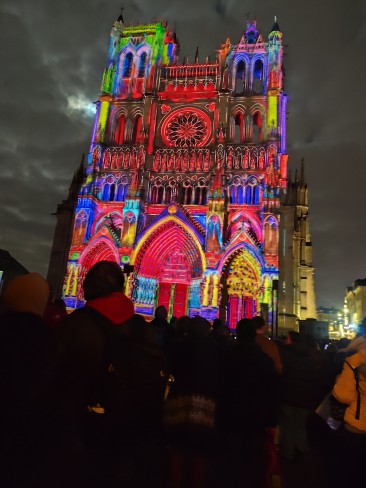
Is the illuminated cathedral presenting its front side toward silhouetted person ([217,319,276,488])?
yes

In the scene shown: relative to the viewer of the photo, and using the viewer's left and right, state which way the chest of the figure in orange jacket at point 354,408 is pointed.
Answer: facing away from the viewer and to the left of the viewer

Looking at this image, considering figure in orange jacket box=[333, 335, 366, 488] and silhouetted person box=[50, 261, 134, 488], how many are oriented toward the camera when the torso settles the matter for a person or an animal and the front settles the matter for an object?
0

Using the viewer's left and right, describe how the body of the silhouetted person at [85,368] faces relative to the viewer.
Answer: facing away from the viewer and to the right of the viewer

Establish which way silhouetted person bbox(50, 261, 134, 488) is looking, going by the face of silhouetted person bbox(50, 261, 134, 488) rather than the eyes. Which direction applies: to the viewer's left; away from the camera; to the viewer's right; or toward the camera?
away from the camera

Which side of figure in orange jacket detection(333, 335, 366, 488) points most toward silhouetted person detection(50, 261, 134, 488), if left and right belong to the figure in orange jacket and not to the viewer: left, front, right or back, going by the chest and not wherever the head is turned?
left

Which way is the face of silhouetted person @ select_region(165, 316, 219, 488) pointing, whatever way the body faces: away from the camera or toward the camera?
away from the camera

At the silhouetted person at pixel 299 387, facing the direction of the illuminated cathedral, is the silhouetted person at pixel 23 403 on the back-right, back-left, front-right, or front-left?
back-left

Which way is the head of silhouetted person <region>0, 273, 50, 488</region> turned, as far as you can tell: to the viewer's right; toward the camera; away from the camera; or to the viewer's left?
away from the camera

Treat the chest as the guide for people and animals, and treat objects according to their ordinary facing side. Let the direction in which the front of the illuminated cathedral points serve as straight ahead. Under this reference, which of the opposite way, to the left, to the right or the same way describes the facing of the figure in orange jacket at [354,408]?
the opposite way

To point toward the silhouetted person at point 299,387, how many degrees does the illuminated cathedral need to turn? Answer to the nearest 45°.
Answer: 0° — it already faces them

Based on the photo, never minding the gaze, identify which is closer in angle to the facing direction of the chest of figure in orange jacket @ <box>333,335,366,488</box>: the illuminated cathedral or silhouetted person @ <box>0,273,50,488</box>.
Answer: the illuminated cathedral

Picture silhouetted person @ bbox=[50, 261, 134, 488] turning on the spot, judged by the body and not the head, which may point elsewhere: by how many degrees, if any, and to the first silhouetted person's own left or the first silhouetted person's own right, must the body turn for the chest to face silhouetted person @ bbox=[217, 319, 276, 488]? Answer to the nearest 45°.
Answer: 0° — they already face them

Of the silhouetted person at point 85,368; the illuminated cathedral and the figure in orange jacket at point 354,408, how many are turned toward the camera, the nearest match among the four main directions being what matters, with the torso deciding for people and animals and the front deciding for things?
1
